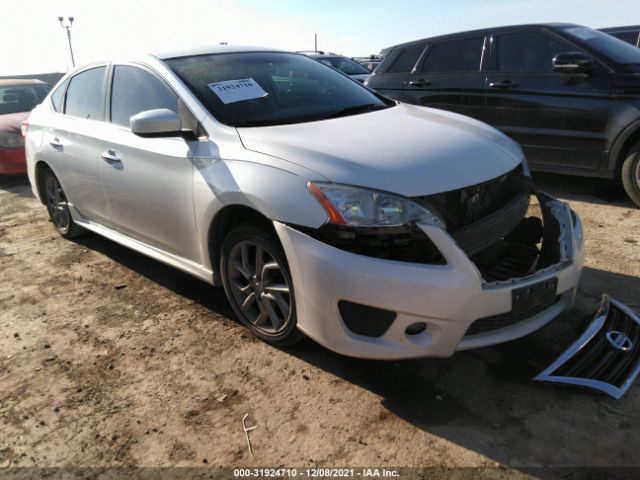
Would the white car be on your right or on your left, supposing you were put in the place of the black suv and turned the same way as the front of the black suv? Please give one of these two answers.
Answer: on your right

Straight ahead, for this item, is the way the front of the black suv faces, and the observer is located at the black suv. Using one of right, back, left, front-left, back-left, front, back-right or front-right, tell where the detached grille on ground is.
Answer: front-right

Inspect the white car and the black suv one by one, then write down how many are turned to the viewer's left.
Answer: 0

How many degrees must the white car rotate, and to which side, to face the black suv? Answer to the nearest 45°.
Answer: approximately 90° to its left

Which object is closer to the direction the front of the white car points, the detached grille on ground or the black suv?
the detached grille on ground

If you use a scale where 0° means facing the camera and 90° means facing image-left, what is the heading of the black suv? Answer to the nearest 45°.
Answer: approximately 315°

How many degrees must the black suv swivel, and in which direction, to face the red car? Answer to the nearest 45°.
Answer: approximately 135° to its right

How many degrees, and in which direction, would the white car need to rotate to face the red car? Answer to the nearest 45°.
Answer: approximately 180°

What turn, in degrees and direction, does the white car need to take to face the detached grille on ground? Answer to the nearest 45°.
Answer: approximately 45° to its left

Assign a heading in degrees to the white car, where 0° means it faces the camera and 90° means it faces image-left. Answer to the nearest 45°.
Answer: approximately 315°
